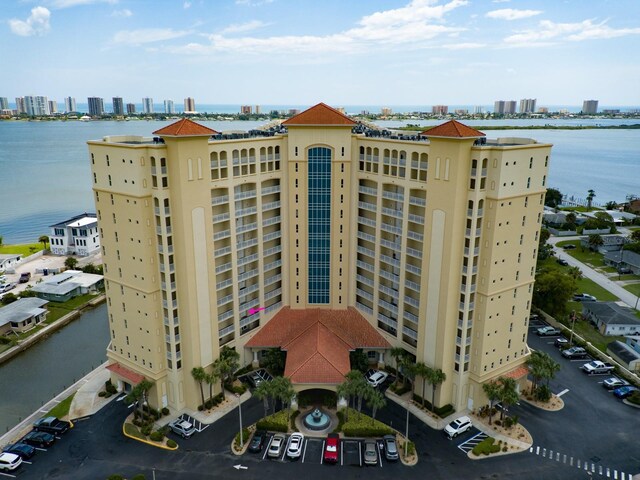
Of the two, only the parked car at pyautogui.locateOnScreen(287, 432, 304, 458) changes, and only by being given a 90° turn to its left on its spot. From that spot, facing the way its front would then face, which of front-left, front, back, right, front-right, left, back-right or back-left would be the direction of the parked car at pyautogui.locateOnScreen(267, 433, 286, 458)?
front

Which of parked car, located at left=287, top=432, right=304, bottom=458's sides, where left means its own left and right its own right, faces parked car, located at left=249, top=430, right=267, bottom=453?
left

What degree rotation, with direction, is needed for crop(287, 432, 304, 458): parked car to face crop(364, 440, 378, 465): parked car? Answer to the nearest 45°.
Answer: approximately 90° to its right

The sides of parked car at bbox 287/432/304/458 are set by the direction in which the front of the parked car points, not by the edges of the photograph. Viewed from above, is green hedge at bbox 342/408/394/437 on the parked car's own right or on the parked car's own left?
on the parked car's own right

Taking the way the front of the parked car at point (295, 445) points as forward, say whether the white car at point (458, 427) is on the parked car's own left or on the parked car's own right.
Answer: on the parked car's own right

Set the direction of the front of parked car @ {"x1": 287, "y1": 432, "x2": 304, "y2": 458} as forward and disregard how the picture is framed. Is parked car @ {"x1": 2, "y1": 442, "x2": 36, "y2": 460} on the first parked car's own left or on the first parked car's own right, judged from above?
on the first parked car's own left

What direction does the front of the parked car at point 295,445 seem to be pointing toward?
away from the camera

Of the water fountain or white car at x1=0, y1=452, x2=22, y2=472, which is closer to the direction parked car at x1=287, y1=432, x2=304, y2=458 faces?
the water fountain

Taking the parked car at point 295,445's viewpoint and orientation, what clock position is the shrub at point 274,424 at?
The shrub is roughly at 11 o'clock from the parked car.

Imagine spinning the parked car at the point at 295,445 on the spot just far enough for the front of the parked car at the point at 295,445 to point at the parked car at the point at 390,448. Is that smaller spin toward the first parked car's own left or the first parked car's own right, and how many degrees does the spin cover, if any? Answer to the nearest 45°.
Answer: approximately 90° to the first parked car's own right

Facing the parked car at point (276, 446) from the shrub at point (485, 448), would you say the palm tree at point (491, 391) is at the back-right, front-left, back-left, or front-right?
back-right

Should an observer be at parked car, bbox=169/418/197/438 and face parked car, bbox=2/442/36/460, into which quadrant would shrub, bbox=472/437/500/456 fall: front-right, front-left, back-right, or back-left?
back-left

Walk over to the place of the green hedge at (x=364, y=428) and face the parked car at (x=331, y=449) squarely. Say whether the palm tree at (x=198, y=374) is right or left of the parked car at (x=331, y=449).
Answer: right

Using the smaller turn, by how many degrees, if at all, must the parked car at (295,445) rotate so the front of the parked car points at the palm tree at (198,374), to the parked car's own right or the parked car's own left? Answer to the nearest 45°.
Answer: approximately 45° to the parked car's own left

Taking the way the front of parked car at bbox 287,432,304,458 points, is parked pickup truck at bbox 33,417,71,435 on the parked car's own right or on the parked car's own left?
on the parked car's own left
